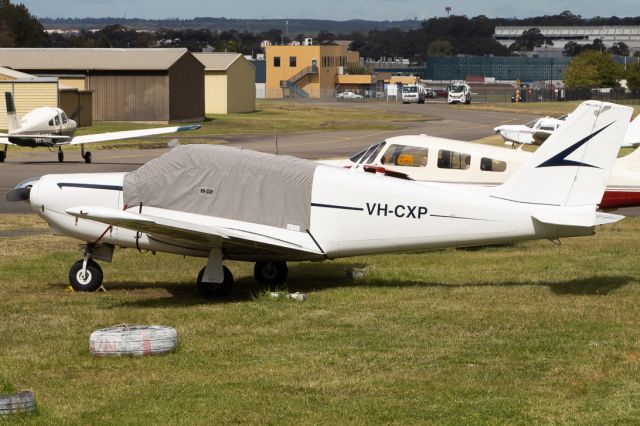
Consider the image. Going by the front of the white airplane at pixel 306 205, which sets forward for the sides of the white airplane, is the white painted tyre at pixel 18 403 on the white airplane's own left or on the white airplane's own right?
on the white airplane's own left

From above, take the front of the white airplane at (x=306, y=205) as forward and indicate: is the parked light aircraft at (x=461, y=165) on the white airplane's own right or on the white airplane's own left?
on the white airplane's own right

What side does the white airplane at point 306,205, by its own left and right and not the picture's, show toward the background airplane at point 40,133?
right

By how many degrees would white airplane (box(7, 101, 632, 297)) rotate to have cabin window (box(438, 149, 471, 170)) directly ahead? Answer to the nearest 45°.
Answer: approximately 135° to its right

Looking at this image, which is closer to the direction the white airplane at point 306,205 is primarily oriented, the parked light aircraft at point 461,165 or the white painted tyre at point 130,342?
the white painted tyre

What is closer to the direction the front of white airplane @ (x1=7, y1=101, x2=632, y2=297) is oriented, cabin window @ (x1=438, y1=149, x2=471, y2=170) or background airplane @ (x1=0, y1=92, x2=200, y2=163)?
the background airplane

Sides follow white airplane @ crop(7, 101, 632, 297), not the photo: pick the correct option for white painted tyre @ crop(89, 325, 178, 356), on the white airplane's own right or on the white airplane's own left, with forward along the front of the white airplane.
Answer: on the white airplane's own left

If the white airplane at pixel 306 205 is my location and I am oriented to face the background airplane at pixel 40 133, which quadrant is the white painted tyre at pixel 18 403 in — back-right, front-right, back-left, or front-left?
back-left

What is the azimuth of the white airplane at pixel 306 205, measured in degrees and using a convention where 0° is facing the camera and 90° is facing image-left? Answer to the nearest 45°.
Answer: approximately 90°
